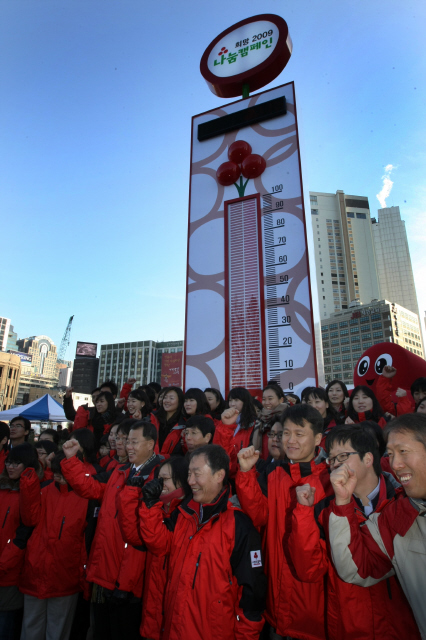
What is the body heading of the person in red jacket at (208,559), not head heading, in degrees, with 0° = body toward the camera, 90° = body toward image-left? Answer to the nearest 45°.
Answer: approximately 45°

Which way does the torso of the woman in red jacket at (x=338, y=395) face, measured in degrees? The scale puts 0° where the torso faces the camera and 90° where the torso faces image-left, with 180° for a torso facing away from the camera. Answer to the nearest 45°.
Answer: approximately 45°

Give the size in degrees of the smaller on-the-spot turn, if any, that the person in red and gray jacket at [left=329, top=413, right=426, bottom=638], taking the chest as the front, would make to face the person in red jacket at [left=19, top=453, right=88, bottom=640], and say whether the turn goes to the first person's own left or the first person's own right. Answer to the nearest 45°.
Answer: approximately 45° to the first person's own right

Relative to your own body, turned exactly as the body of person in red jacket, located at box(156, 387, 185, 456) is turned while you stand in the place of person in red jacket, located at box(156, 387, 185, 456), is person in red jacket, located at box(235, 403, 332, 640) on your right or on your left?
on your left

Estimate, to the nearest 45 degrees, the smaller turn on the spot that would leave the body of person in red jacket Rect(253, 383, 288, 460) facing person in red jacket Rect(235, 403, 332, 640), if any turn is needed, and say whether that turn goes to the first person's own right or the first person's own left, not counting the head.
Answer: approximately 45° to the first person's own left

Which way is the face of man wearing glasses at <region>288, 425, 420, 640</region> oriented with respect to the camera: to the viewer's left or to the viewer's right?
to the viewer's left

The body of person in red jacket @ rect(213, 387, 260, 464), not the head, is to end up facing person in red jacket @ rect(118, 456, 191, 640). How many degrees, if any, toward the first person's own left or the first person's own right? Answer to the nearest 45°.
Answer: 0° — they already face them

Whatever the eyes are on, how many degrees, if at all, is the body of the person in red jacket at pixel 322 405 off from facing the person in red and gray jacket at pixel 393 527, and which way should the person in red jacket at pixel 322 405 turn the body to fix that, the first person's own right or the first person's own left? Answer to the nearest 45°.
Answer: approximately 45° to the first person's own left

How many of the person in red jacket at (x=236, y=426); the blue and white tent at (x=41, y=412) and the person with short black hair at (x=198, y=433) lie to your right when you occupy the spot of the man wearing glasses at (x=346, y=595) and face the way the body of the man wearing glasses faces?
3

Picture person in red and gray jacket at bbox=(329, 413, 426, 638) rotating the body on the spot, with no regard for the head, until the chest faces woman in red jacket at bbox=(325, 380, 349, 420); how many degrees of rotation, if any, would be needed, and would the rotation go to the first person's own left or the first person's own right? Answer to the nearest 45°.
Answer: approximately 135° to the first person's own right
